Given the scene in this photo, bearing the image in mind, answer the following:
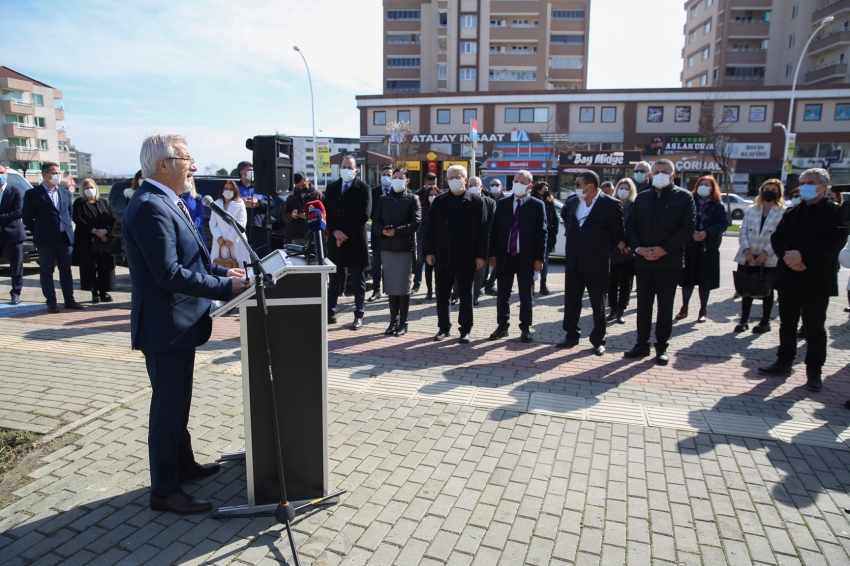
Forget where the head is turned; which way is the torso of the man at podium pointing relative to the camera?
to the viewer's right

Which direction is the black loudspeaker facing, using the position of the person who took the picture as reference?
facing the viewer and to the right of the viewer

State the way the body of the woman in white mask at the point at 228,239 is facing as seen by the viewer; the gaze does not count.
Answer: toward the camera

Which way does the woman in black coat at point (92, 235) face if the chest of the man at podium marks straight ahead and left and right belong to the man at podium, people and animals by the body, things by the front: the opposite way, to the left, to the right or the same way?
to the right

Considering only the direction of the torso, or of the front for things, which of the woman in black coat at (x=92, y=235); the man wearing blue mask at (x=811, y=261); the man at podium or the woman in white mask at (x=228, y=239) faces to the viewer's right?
the man at podium

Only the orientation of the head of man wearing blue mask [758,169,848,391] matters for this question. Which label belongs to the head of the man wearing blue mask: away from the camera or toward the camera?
toward the camera

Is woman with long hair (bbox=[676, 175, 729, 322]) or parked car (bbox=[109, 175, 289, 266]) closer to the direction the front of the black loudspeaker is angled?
the woman with long hair

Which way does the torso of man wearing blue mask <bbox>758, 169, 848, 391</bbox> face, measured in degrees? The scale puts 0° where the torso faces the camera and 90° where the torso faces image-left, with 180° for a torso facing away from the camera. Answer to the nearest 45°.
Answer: approximately 45°

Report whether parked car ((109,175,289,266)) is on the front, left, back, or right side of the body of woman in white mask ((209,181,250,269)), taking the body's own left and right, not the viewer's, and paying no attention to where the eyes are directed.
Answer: back

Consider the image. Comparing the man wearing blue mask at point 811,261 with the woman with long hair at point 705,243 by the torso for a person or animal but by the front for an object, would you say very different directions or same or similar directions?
same or similar directions

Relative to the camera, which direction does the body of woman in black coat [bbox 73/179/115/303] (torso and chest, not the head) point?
toward the camera

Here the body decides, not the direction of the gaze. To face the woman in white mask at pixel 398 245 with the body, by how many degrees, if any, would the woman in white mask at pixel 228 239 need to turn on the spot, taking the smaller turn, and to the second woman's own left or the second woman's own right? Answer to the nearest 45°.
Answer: approximately 45° to the second woman's own left

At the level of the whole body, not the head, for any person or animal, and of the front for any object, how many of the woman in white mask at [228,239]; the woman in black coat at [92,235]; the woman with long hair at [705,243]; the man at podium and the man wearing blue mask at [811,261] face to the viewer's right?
1

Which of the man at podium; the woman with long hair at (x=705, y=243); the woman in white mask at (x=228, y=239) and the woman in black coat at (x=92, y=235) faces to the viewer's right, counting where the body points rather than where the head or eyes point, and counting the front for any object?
the man at podium
